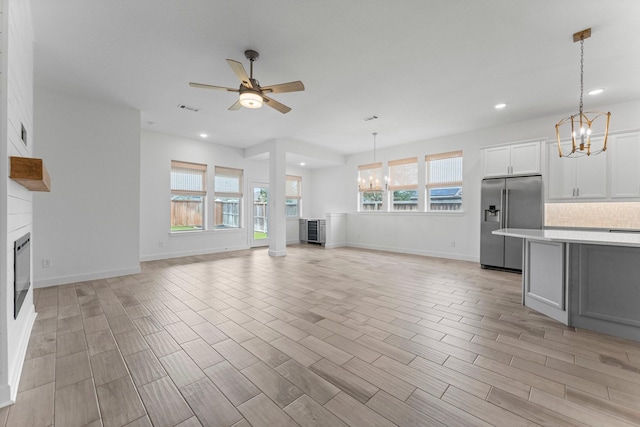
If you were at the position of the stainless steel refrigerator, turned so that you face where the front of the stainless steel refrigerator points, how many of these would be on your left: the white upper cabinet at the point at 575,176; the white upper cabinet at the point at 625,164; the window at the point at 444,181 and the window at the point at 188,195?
2

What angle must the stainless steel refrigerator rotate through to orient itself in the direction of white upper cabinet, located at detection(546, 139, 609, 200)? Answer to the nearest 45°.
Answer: approximately 90° to its left

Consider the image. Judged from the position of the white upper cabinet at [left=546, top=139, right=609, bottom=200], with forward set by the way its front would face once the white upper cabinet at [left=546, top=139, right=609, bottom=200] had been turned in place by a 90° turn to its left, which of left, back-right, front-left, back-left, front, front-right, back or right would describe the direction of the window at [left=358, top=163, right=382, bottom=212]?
back

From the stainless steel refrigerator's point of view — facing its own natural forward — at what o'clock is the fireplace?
The fireplace is roughly at 1 o'clock from the stainless steel refrigerator.

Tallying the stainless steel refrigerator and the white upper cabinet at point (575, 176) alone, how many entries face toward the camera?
2

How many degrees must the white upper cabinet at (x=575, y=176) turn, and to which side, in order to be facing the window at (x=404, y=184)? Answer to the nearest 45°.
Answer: approximately 90° to its right

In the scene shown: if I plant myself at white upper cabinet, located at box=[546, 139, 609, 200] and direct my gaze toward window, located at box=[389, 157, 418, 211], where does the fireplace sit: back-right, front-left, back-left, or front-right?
front-left

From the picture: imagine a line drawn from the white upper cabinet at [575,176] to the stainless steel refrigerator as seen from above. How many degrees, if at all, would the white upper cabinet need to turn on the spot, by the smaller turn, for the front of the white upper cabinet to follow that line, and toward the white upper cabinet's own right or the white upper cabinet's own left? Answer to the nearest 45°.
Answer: approximately 90° to the white upper cabinet's own right

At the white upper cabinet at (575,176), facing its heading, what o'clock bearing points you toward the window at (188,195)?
The window is roughly at 2 o'clock from the white upper cabinet.

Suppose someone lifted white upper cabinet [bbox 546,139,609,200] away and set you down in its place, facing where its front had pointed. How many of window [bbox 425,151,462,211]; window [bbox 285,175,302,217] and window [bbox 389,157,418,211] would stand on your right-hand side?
3

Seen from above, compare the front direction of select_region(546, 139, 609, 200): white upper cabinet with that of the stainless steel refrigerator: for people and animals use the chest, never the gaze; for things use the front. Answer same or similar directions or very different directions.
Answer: same or similar directions

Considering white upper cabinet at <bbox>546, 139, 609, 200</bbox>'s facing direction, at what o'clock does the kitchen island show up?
The kitchen island is roughly at 12 o'clock from the white upper cabinet.

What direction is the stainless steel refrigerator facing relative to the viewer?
toward the camera

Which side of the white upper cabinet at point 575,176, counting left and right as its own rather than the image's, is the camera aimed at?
front

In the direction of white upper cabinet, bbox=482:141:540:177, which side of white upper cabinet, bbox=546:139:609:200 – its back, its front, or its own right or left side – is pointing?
right
